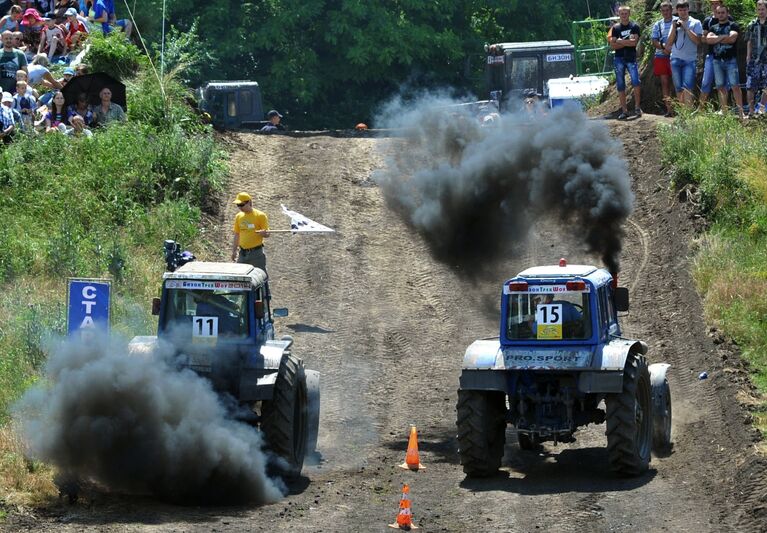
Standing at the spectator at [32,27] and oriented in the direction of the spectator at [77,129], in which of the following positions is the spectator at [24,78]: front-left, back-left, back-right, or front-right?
front-right

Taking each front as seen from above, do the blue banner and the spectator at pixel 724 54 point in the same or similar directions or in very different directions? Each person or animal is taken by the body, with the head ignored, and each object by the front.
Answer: same or similar directions

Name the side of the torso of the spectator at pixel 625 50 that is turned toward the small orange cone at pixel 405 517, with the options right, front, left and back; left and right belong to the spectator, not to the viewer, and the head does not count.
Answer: front

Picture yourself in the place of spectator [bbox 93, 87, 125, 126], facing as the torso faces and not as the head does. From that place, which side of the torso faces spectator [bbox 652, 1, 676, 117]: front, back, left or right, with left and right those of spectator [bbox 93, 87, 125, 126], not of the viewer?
left

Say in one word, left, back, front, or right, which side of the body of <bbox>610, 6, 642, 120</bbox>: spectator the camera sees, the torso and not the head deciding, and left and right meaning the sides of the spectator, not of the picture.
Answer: front

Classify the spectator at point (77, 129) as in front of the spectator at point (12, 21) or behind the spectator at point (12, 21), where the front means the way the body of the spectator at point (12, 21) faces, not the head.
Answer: in front

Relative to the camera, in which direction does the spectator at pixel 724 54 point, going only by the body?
toward the camera

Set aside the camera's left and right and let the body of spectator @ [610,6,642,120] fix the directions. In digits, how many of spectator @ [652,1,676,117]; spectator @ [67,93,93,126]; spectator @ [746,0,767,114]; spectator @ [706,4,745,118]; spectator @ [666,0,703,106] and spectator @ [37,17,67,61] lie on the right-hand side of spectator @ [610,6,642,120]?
2

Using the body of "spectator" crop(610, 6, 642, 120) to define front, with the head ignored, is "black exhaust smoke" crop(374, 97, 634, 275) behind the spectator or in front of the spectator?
in front

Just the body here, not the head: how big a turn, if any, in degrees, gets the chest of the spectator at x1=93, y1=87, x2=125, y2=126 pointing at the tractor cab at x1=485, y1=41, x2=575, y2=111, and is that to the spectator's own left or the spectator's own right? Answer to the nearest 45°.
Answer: approximately 135° to the spectator's own left

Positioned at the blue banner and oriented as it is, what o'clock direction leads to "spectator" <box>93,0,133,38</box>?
The spectator is roughly at 6 o'clock from the blue banner.

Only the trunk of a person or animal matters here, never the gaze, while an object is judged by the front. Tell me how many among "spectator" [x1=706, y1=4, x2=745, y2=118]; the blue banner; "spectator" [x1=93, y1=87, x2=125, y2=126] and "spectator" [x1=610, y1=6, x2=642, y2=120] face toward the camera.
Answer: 4

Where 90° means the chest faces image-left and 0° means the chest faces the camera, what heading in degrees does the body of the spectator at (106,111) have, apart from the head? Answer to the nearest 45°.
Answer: approximately 0°
